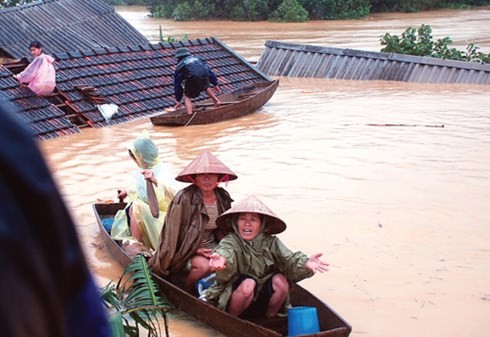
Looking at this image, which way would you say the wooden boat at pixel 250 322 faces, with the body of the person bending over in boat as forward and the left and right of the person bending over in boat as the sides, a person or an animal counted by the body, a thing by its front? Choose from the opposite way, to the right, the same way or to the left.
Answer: the opposite way

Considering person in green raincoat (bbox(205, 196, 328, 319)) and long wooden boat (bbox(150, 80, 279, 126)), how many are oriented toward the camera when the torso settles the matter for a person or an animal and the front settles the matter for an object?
1

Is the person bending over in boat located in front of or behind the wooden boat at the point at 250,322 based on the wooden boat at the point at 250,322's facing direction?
behind

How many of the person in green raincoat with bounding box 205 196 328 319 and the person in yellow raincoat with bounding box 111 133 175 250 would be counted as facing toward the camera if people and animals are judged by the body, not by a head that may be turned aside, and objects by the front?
1

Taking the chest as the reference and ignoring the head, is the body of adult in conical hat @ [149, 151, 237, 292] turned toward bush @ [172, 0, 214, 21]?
no

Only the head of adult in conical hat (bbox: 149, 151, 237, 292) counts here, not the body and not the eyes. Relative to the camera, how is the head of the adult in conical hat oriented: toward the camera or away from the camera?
toward the camera

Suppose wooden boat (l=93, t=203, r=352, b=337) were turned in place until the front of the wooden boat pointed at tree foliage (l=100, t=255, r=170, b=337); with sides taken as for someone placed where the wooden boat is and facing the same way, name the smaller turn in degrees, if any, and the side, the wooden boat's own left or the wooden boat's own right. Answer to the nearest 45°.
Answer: approximately 90° to the wooden boat's own right

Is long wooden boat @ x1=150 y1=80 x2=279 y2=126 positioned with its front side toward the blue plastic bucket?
no

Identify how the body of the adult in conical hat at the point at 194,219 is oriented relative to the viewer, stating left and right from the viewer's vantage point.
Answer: facing the viewer and to the right of the viewer

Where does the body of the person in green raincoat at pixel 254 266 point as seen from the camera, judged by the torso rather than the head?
toward the camera

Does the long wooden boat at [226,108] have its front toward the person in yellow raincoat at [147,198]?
no

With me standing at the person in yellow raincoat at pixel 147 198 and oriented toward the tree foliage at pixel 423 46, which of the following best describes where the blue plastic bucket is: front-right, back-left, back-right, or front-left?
back-right

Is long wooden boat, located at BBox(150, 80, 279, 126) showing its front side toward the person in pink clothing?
no

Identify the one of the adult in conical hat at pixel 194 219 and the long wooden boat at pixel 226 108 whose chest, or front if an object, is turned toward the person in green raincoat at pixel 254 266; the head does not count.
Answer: the adult in conical hat
